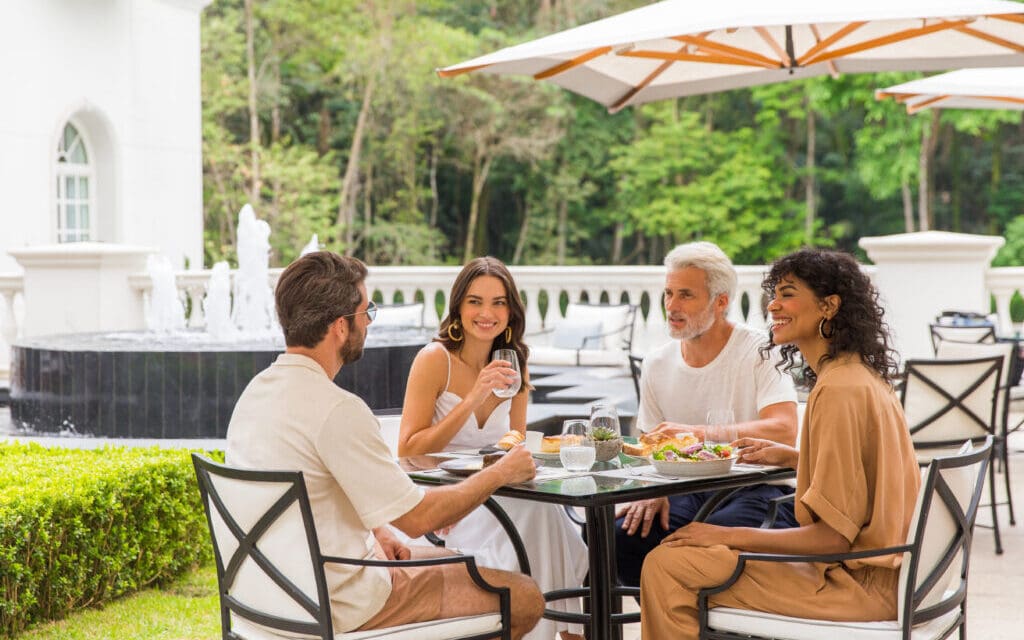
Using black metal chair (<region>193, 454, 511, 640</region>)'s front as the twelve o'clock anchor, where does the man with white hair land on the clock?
The man with white hair is roughly at 12 o'clock from the black metal chair.

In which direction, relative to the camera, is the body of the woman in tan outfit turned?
to the viewer's left

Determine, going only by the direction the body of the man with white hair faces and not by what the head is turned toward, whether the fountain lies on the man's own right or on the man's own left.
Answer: on the man's own right

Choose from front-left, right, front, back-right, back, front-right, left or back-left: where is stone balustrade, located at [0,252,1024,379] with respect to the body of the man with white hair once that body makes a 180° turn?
front-left

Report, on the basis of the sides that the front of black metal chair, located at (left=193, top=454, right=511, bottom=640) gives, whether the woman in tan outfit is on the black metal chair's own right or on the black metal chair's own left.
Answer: on the black metal chair's own right

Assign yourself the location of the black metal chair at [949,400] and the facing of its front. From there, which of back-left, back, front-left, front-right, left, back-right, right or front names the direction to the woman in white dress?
back-left

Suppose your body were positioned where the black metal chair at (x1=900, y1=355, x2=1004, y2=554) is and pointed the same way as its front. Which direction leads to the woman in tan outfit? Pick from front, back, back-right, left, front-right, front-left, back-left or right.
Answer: back

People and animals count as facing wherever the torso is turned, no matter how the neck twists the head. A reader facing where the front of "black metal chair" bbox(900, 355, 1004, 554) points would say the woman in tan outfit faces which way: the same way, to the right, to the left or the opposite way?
to the left

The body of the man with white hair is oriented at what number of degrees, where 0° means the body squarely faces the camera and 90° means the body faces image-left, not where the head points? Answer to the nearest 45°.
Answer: approximately 45°

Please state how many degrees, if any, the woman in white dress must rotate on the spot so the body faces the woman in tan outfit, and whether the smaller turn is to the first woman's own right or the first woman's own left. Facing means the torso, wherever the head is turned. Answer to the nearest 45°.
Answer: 0° — they already face them

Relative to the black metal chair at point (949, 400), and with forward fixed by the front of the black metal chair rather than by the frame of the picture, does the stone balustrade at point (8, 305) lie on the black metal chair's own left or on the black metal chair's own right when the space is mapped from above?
on the black metal chair's own left

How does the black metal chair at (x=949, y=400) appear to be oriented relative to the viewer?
away from the camera

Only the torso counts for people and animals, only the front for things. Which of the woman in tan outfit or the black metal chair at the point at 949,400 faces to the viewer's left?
the woman in tan outfit
